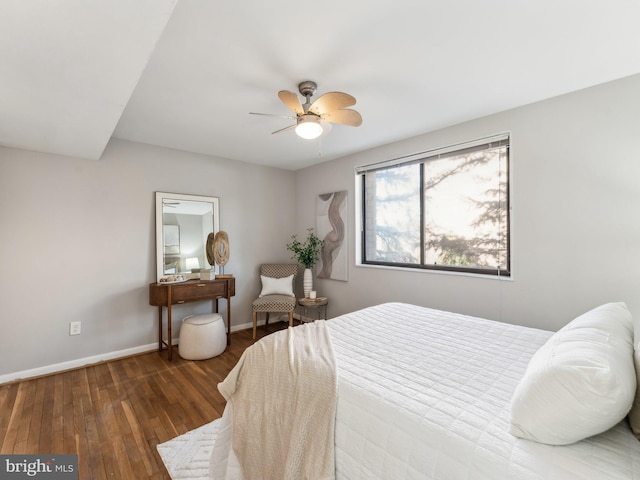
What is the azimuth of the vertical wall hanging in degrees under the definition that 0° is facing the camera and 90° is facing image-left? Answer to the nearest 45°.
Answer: approximately 45°

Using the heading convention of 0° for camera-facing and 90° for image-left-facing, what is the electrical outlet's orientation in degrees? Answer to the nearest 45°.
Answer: approximately 0°

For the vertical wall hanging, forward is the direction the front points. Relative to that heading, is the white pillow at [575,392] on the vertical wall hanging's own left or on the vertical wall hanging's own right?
on the vertical wall hanging's own left

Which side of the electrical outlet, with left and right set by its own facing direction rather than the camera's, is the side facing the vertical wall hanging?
left

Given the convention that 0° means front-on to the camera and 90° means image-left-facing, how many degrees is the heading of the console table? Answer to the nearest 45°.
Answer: approximately 315°

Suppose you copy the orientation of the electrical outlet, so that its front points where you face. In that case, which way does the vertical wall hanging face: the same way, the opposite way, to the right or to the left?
to the right

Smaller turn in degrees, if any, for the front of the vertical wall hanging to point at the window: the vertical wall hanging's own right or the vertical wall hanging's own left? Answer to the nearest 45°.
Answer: approximately 90° to the vertical wall hanging's own left
